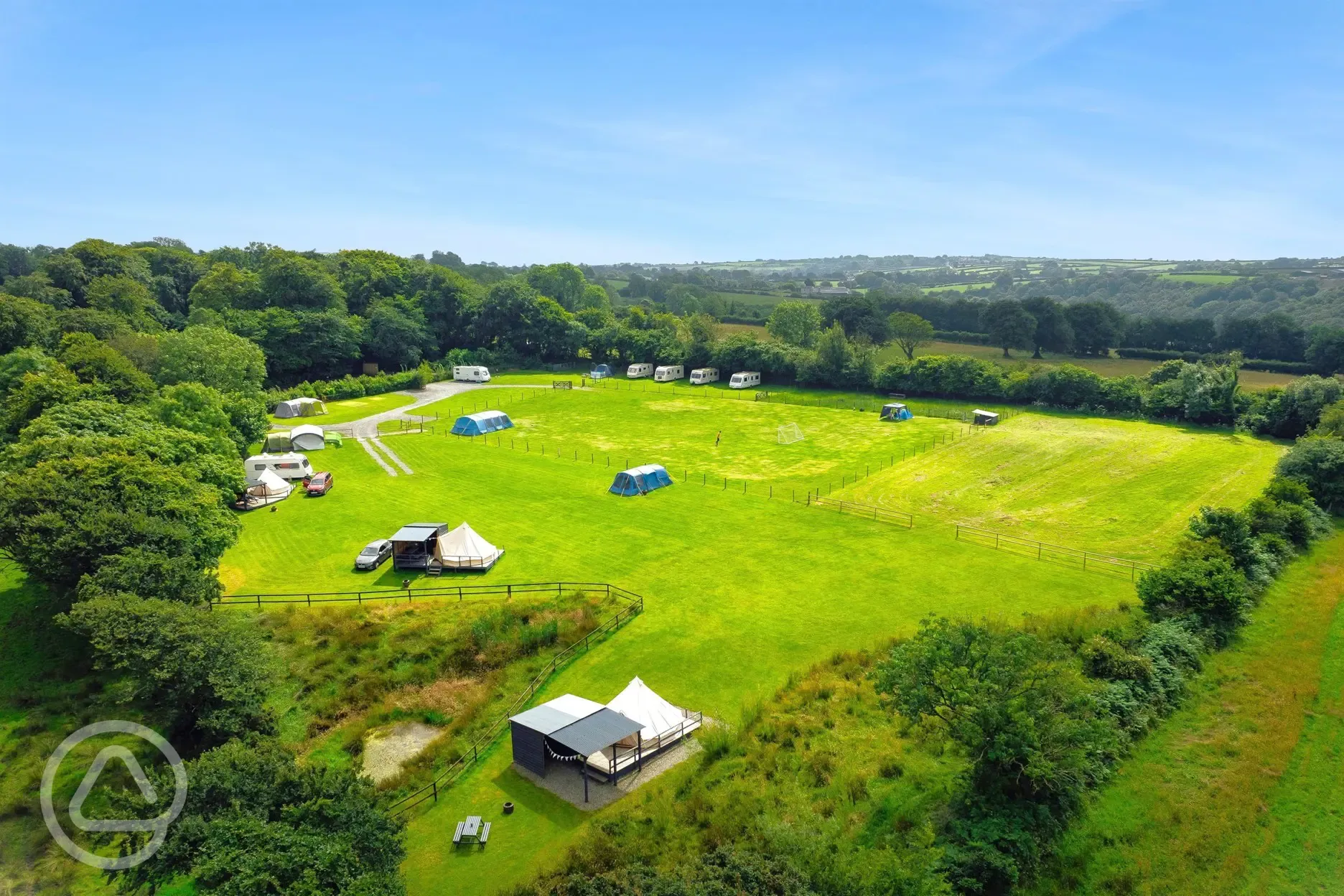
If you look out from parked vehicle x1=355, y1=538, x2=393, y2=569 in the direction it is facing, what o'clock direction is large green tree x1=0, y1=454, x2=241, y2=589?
The large green tree is roughly at 1 o'clock from the parked vehicle.

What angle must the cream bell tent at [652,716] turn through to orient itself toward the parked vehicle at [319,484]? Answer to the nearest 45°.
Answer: approximately 90° to its right

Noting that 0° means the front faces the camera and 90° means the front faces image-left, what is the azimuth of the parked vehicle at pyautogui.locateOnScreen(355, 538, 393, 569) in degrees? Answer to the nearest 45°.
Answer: approximately 45°

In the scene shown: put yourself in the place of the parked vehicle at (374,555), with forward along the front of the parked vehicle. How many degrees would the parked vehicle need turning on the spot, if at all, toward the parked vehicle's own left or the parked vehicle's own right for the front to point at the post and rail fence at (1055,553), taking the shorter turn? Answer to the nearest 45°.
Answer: approximately 135° to the parked vehicle's own left

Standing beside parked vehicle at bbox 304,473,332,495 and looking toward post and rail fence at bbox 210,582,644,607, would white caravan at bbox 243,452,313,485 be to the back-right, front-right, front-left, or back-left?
back-right

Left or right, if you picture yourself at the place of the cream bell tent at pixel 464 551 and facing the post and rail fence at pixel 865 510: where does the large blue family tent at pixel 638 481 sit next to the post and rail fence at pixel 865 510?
left
